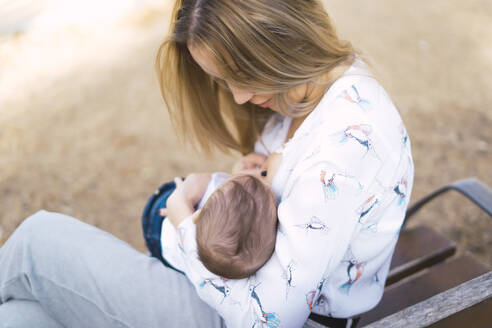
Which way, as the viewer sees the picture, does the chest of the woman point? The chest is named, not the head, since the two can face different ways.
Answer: to the viewer's left
